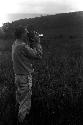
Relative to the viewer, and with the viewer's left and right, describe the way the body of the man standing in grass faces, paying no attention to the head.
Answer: facing away from the viewer and to the right of the viewer
